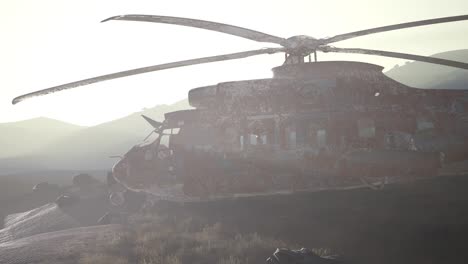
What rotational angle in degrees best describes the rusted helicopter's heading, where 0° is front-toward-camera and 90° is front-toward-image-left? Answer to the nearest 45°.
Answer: approximately 90°
